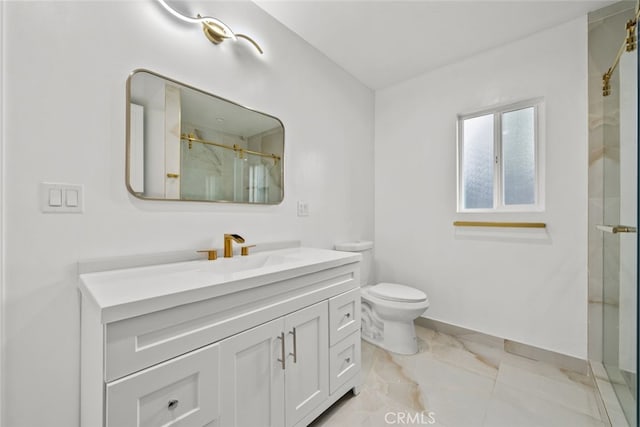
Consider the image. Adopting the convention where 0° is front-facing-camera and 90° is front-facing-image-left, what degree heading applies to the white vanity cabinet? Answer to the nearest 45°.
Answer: approximately 315°

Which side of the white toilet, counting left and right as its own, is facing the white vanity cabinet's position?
right

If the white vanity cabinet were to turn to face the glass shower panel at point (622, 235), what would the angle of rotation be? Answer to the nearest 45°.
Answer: approximately 45° to its left
